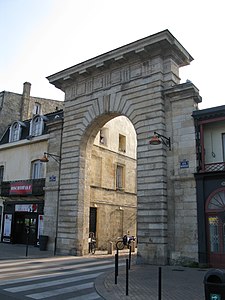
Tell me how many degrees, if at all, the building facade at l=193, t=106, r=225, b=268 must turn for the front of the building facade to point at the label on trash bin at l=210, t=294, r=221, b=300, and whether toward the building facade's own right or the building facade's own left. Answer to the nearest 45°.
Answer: approximately 45° to the building facade's own left

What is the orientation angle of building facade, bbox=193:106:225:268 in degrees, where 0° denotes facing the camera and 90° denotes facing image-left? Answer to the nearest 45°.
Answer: approximately 45°

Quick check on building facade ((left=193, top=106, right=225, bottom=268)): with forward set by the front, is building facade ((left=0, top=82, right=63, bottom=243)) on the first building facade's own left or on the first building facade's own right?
on the first building facade's own right

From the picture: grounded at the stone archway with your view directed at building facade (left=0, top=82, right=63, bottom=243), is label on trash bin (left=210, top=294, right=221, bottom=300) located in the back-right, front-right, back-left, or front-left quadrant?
back-left

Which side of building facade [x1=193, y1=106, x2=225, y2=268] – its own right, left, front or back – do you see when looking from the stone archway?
right

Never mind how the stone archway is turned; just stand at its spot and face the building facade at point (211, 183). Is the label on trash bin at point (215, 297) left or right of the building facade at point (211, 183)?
right

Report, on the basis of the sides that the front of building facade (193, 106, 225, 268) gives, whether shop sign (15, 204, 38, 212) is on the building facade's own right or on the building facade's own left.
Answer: on the building facade's own right
